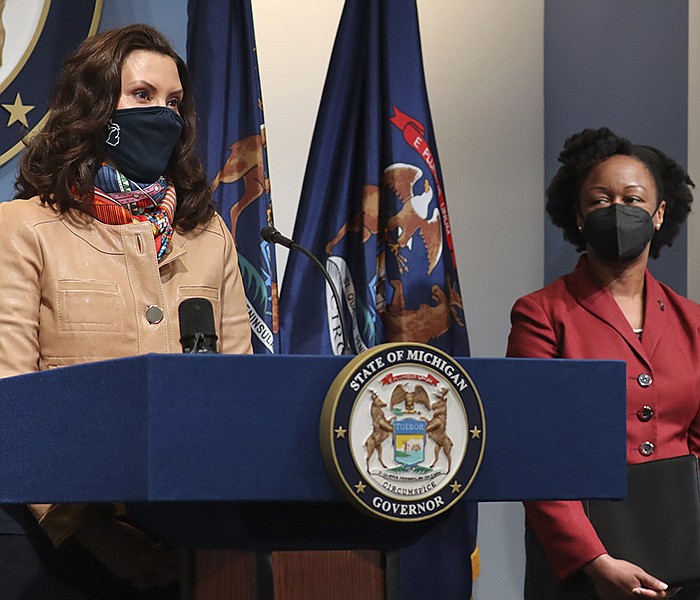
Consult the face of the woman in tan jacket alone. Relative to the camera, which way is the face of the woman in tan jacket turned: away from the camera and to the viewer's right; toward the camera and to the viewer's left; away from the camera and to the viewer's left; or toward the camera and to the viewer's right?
toward the camera and to the viewer's right

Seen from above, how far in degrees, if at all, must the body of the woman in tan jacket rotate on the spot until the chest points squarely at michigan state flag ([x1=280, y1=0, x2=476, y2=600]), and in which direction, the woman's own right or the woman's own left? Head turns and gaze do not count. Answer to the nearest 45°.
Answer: approximately 90° to the woman's own left

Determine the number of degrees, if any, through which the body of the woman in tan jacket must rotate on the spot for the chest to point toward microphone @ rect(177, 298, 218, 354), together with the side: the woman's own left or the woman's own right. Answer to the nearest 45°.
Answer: approximately 45° to the woman's own right

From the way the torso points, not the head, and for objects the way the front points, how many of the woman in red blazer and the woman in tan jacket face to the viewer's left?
0

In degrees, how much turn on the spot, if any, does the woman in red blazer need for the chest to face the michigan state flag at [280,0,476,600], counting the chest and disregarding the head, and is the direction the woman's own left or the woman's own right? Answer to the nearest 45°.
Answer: approximately 135° to the woman's own right

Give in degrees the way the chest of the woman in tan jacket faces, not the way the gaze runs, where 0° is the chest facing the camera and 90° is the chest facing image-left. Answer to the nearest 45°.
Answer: approximately 315°

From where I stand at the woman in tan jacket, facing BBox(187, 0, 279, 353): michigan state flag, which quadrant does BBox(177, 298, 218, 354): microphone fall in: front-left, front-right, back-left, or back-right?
back-right

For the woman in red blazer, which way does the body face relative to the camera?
toward the camera

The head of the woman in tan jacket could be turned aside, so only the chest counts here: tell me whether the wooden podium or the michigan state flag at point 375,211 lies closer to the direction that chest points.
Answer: the wooden podium
